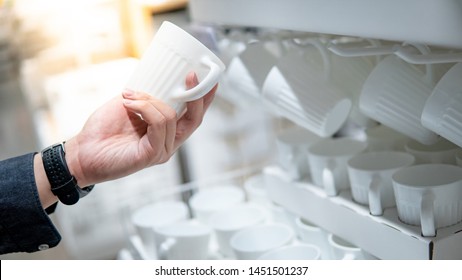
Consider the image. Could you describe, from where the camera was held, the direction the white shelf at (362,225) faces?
facing the viewer and to the left of the viewer
